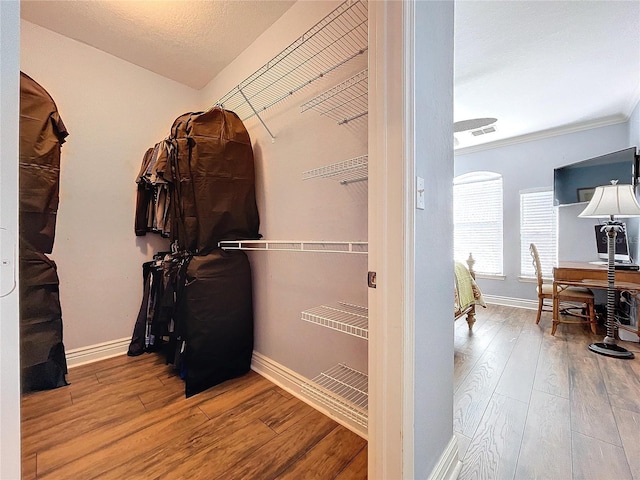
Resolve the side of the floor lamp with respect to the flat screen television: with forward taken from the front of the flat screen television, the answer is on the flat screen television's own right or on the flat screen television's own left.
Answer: on the flat screen television's own left

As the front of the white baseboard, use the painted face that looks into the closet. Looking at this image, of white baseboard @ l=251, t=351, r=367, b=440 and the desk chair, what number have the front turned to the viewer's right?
1

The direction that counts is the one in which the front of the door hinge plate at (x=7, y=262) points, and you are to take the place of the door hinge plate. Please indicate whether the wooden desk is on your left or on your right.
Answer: on your left

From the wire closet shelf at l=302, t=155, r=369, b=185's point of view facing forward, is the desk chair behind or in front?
behind

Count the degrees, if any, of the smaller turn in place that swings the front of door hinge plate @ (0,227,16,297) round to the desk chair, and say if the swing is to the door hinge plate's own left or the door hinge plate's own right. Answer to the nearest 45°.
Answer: approximately 90° to the door hinge plate's own left

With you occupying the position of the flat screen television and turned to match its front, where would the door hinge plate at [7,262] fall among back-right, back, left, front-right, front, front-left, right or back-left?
front-left

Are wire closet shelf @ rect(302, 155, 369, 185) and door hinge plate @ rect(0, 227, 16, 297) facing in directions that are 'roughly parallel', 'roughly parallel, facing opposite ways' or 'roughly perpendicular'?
roughly parallel, facing opposite ways

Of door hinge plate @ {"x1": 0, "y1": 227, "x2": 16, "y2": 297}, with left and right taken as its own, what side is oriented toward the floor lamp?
left

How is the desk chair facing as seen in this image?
to the viewer's right
